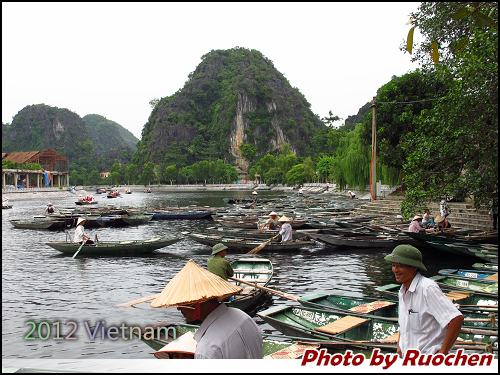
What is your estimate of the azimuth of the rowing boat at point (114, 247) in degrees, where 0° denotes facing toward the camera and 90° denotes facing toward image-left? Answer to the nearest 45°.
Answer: approximately 270°

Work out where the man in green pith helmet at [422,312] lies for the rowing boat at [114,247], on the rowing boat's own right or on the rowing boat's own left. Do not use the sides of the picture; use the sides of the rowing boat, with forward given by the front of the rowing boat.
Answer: on the rowing boat's own right

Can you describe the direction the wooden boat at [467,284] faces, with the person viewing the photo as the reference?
facing to the left of the viewer

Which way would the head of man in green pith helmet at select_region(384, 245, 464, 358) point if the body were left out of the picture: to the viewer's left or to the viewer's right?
to the viewer's left
